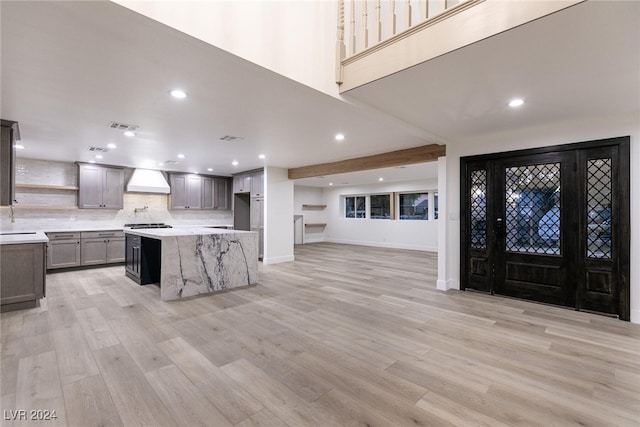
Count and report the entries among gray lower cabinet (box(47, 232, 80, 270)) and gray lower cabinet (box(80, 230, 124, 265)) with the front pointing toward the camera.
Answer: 2

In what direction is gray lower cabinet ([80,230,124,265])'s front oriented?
toward the camera

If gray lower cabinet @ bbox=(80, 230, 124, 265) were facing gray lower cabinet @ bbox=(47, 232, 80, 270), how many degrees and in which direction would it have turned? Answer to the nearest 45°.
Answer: approximately 90° to its right

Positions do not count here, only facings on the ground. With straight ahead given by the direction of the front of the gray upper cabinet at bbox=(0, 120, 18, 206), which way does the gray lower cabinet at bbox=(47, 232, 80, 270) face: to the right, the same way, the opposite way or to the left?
to the right

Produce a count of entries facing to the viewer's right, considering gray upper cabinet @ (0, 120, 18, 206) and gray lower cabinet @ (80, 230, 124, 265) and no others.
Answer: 1

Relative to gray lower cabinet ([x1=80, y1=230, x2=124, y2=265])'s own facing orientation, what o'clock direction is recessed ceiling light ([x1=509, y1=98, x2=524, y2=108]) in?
The recessed ceiling light is roughly at 11 o'clock from the gray lower cabinet.

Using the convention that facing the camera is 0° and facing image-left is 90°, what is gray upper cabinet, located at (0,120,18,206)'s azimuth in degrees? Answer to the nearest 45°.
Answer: approximately 270°

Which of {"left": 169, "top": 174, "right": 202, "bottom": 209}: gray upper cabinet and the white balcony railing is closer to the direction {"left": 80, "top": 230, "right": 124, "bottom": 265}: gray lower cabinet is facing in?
the white balcony railing

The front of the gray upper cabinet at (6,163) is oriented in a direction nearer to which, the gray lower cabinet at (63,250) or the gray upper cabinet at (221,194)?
the gray upper cabinet

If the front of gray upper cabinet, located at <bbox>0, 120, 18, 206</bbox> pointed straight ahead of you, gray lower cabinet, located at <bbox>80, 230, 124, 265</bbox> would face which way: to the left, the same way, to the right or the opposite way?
to the right

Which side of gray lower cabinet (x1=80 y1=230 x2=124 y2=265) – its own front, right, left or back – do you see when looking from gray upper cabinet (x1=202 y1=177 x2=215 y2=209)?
left
